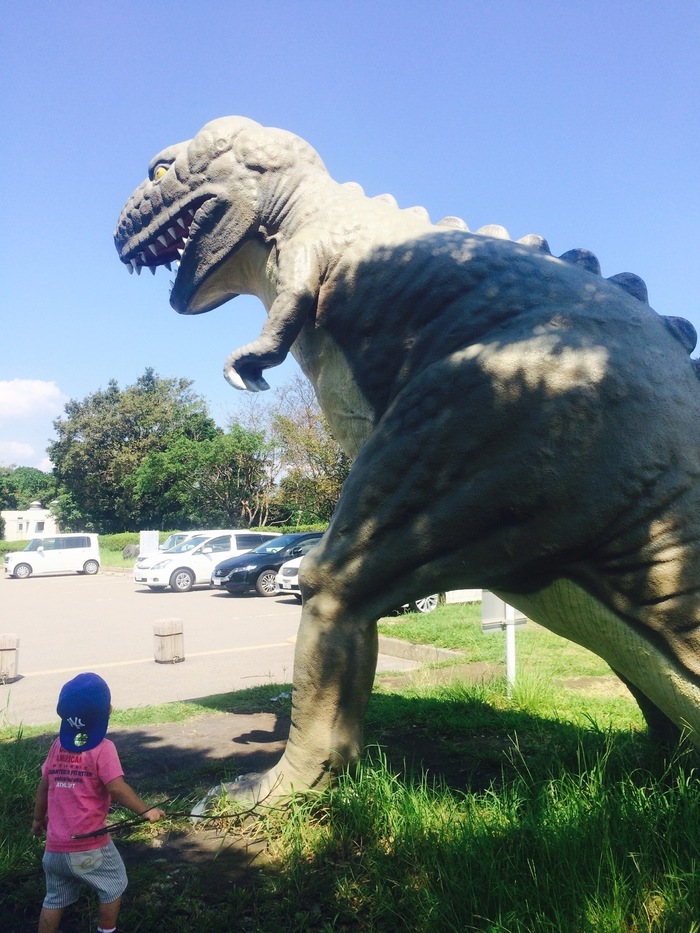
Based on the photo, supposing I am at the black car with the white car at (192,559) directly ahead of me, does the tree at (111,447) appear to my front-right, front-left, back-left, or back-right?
front-right

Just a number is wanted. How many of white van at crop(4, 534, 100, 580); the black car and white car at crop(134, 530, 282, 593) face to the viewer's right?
0

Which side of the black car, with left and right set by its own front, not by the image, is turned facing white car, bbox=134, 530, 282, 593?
right

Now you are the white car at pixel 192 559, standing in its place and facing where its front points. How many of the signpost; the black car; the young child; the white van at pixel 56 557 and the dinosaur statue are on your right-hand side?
1

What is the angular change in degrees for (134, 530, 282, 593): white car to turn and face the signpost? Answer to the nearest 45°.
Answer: approximately 45° to its left

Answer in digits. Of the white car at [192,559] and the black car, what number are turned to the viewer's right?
0

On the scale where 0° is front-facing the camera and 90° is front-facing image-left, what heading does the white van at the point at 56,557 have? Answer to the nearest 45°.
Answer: approximately 90°

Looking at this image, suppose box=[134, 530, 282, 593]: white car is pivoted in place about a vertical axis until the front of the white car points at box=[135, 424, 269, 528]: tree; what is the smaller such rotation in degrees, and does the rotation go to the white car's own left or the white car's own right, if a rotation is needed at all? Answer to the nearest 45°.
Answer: approximately 135° to the white car's own right

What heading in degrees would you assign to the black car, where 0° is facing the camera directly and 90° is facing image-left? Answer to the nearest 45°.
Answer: approximately 45°

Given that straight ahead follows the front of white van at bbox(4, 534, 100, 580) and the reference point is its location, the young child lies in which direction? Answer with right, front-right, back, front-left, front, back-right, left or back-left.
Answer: left

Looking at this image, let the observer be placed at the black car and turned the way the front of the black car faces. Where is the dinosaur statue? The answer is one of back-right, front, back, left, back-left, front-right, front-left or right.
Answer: front-left

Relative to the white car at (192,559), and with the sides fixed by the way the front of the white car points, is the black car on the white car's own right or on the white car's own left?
on the white car's own left

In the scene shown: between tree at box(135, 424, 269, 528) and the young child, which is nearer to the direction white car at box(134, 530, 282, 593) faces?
the young child

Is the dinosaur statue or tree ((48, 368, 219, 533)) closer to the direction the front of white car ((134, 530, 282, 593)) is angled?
the dinosaur statue

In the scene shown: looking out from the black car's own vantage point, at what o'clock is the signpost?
The signpost is roughly at 10 o'clock from the black car.
